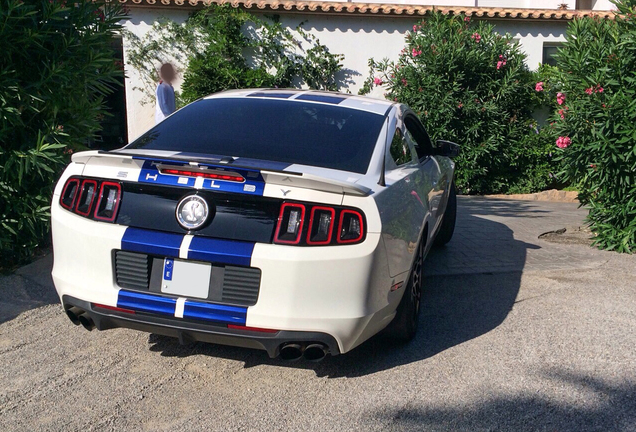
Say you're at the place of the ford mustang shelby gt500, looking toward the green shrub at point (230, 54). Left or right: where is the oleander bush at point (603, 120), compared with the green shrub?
right

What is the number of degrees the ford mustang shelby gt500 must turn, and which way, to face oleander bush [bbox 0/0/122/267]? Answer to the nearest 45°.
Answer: approximately 90° to its left

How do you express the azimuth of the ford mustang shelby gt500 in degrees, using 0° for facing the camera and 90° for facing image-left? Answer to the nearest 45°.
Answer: approximately 225°

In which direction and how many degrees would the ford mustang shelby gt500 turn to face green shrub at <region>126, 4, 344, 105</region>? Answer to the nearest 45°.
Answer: approximately 45° to its left

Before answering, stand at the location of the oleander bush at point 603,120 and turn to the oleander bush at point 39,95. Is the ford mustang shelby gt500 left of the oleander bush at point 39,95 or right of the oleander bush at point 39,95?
left
